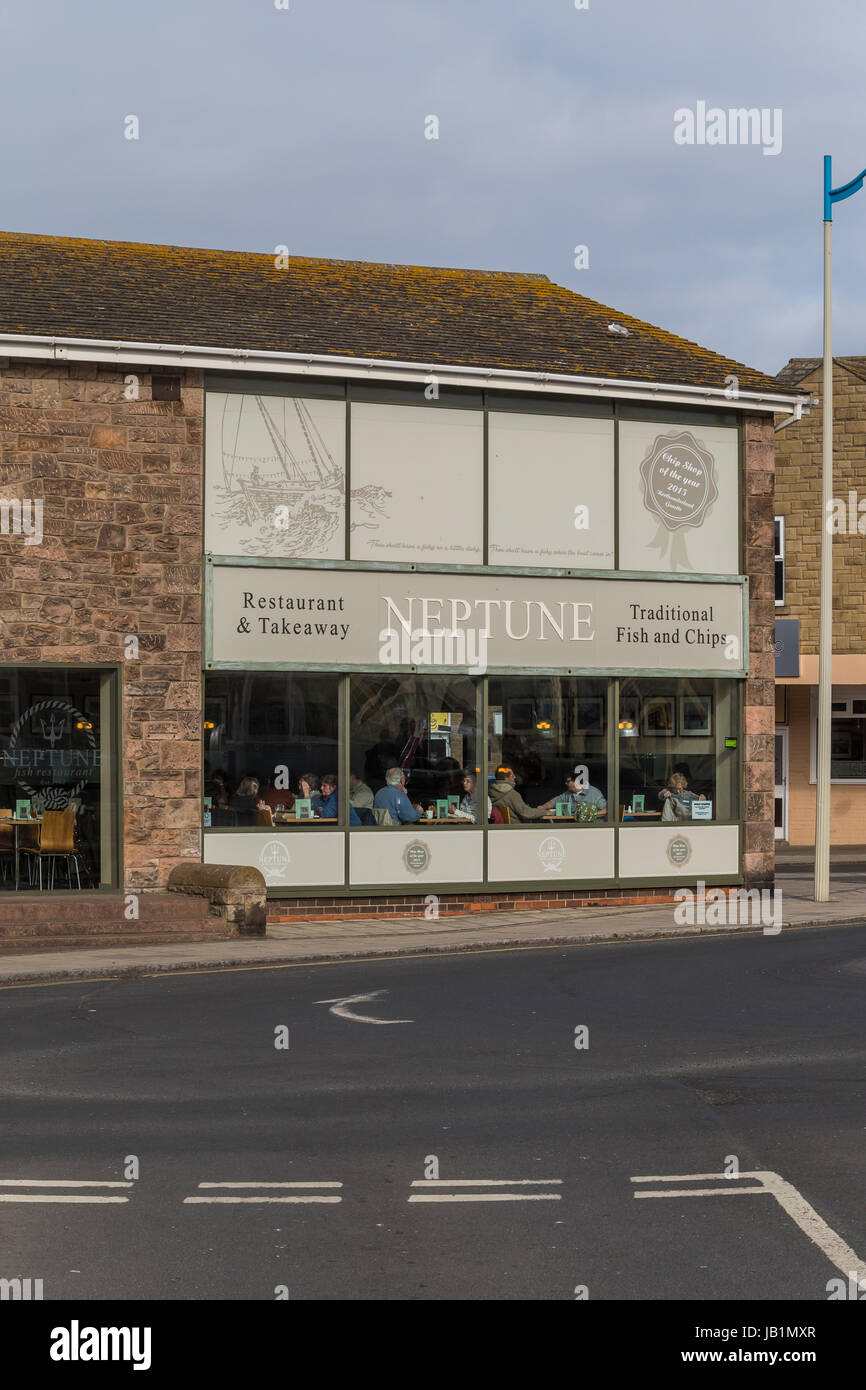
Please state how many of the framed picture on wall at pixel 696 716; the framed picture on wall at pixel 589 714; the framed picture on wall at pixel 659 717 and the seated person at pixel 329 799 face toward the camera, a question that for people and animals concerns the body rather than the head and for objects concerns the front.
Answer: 3

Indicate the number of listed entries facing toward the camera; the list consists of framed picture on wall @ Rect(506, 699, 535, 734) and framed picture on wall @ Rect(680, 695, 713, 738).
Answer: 2

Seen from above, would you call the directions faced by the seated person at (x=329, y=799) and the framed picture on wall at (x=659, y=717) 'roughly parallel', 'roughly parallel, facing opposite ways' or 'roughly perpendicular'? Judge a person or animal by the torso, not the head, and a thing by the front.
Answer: roughly perpendicular

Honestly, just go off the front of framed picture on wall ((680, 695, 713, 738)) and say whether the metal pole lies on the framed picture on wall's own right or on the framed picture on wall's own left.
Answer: on the framed picture on wall's own left

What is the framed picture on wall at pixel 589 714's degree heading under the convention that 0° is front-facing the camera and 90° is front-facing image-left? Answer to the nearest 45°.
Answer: approximately 0°

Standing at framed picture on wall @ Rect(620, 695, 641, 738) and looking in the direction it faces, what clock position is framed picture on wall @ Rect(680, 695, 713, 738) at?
framed picture on wall @ Rect(680, 695, 713, 738) is roughly at 8 o'clock from framed picture on wall @ Rect(620, 695, 641, 738).

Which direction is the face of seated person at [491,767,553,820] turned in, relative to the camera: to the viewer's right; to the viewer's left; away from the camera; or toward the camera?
to the viewer's right
